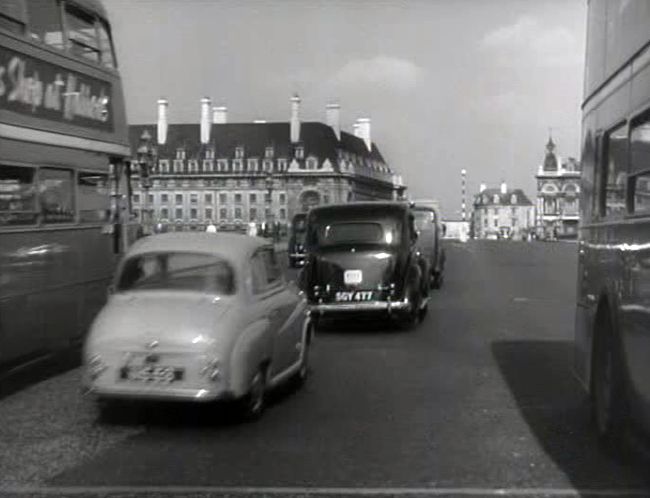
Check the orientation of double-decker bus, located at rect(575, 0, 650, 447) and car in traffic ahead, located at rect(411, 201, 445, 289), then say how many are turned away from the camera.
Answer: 1

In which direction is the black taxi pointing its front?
away from the camera

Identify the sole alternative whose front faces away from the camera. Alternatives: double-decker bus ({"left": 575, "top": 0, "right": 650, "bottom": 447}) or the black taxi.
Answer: the black taxi

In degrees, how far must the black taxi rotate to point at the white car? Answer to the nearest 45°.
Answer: approximately 180°

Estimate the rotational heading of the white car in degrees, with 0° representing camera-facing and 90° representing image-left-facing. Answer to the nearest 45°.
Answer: approximately 225°

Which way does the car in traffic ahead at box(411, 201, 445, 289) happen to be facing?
away from the camera

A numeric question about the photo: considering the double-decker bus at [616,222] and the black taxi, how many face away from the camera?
1

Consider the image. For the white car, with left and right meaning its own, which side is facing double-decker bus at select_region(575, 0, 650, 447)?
right

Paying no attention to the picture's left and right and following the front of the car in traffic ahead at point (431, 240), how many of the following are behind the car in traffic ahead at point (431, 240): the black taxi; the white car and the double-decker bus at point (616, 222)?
3

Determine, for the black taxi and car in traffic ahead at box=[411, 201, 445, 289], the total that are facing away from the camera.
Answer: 2
